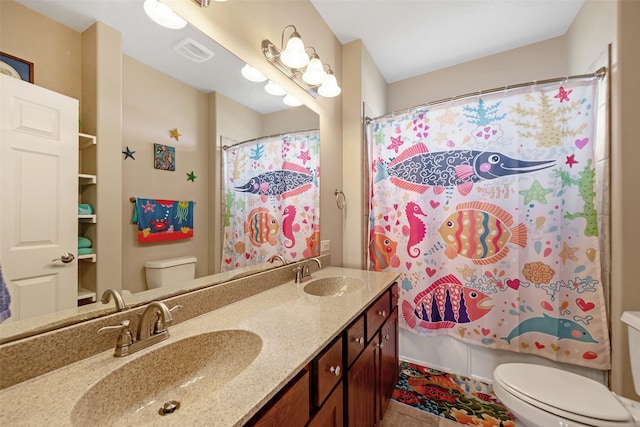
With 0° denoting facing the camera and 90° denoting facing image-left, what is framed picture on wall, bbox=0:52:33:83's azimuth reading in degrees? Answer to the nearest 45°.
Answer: approximately 315°

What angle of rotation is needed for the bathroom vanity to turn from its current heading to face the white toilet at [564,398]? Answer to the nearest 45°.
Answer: approximately 45° to its left

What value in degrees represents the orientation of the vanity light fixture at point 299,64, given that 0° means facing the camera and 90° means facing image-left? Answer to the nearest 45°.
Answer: approximately 315°

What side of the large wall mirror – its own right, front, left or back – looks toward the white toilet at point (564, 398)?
front

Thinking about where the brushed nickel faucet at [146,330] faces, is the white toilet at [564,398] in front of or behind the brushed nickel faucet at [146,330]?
in front

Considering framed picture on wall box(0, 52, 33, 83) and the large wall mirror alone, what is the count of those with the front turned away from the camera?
0

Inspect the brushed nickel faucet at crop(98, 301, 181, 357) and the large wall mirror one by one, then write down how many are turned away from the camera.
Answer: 0

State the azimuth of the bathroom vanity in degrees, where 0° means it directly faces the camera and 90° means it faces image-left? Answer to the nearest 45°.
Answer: approximately 315°

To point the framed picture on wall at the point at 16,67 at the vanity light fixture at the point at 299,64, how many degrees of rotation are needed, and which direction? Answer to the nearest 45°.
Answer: approximately 45° to its left
